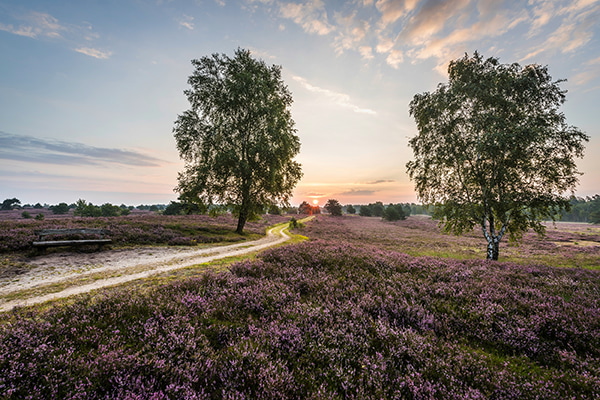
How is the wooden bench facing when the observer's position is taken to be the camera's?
facing the viewer
